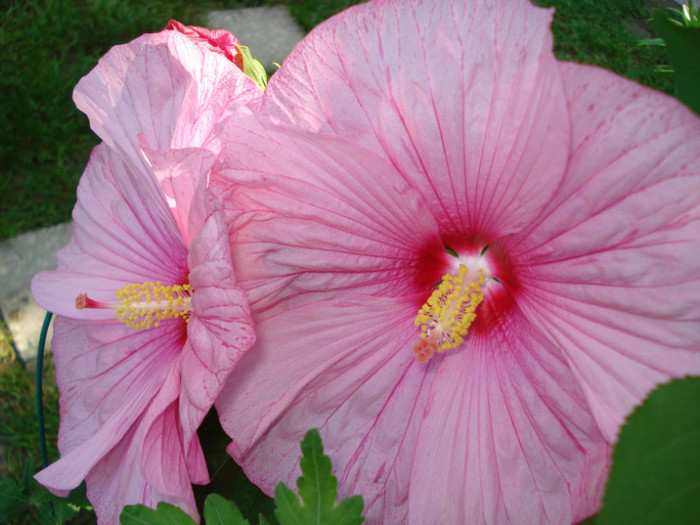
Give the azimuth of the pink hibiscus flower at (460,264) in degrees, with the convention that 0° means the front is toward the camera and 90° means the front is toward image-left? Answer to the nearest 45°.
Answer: approximately 0°
